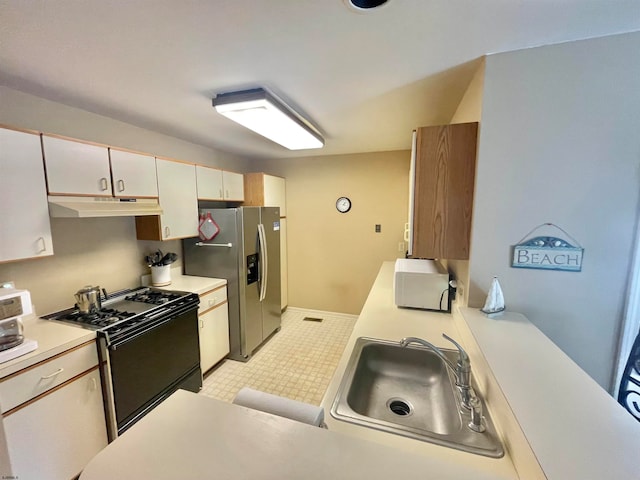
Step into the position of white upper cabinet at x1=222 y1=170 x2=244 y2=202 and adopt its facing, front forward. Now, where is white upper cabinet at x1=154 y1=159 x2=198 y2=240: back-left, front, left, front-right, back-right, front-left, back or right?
right

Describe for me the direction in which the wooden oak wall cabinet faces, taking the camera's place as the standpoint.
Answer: facing to the left of the viewer

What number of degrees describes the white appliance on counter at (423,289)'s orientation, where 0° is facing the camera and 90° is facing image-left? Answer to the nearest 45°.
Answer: approximately 90°

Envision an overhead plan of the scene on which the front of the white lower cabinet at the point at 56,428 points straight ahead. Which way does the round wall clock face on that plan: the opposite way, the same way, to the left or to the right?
to the right

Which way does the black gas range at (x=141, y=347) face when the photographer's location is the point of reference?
facing the viewer and to the right of the viewer

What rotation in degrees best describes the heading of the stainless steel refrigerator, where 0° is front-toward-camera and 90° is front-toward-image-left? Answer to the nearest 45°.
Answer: approximately 315°

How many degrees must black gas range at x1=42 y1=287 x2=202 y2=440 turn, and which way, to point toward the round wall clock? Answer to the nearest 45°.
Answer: approximately 45° to its left

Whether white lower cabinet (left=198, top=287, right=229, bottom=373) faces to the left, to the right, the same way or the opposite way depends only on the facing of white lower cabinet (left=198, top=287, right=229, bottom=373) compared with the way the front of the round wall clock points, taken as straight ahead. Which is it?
to the left

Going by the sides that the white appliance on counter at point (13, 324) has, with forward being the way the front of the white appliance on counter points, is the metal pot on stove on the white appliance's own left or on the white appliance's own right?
on the white appliance's own left

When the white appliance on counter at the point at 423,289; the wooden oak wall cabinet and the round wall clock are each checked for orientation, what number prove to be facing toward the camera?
1

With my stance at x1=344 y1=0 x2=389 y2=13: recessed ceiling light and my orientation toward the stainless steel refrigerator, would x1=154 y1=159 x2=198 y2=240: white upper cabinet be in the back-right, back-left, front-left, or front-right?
front-left

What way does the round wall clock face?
toward the camera
